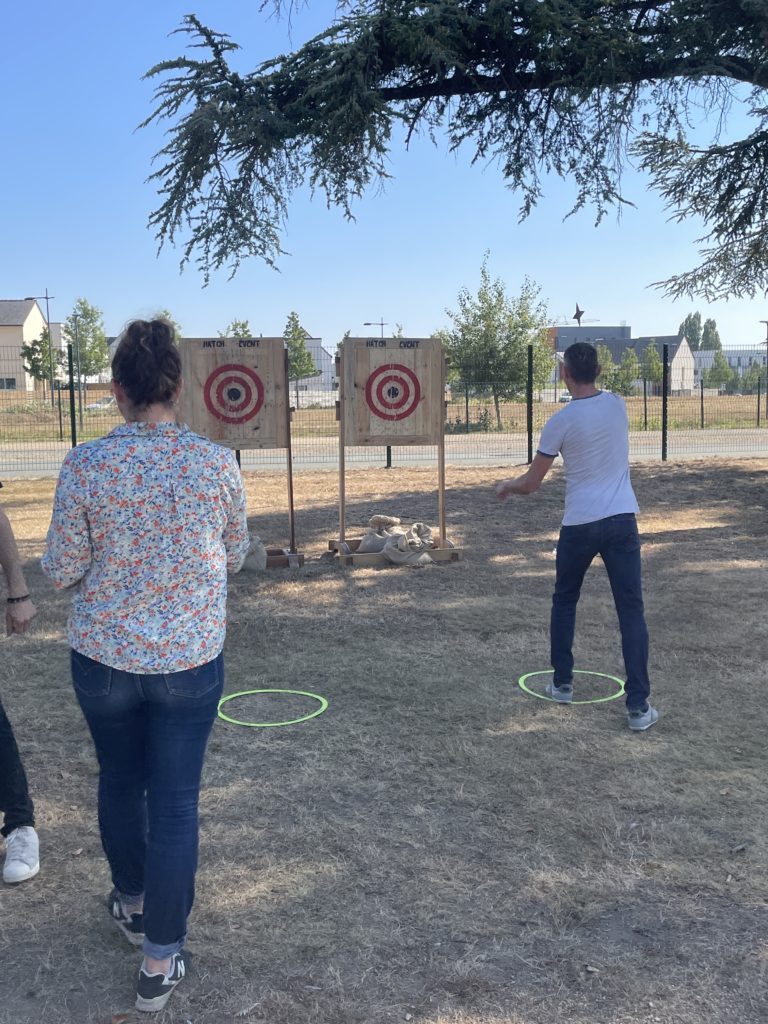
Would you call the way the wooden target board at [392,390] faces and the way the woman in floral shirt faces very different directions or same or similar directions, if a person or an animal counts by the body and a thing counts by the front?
very different directions

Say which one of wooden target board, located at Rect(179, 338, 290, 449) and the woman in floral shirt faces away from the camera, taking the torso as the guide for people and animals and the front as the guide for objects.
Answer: the woman in floral shirt

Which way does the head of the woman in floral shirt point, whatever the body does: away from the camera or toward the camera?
away from the camera

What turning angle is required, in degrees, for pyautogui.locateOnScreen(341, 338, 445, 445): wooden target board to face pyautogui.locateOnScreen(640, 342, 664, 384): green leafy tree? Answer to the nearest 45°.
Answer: approximately 180°

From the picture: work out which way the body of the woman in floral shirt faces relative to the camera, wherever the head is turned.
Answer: away from the camera

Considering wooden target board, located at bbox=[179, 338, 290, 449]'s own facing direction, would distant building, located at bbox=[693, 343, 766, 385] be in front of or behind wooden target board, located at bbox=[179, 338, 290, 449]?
behind

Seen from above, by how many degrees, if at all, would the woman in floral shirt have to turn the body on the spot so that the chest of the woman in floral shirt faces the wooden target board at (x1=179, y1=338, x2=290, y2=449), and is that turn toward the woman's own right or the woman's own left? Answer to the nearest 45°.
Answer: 0° — they already face it

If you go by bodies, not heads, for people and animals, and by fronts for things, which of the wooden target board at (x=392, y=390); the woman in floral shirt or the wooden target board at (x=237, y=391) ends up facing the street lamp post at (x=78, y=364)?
the woman in floral shirt

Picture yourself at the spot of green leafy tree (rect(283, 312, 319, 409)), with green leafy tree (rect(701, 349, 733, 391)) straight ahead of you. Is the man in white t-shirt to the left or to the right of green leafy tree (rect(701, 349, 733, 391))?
right

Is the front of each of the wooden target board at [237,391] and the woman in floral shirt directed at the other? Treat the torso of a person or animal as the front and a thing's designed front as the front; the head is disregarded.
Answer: yes

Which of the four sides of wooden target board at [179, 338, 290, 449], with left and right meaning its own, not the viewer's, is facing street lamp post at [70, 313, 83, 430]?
back

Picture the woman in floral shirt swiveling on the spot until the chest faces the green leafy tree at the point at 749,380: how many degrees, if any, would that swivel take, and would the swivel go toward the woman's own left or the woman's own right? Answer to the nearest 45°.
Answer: approximately 45° to the woman's own right
